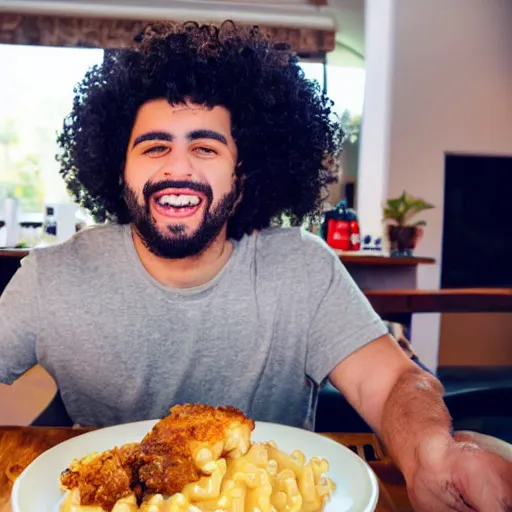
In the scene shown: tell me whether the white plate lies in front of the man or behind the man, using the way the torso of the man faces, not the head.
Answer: in front

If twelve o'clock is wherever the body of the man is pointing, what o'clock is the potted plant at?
The potted plant is roughly at 7 o'clock from the man.

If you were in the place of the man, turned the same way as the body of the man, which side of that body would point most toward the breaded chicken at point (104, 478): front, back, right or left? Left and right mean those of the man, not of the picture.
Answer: front

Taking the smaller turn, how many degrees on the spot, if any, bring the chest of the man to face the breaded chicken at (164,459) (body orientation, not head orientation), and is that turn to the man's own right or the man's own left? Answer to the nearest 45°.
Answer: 0° — they already face it

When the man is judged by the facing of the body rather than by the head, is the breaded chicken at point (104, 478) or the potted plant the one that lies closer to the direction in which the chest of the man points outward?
the breaded chicken

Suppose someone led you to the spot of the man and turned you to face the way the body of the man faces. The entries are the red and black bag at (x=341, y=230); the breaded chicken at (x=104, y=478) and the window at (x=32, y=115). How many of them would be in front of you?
1

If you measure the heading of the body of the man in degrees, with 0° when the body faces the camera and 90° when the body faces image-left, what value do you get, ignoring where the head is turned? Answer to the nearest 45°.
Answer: approximately 0°

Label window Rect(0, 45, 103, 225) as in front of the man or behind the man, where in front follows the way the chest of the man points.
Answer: behind

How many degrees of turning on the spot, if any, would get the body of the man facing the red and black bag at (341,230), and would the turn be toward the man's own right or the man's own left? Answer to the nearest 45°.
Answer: approximately 180°
